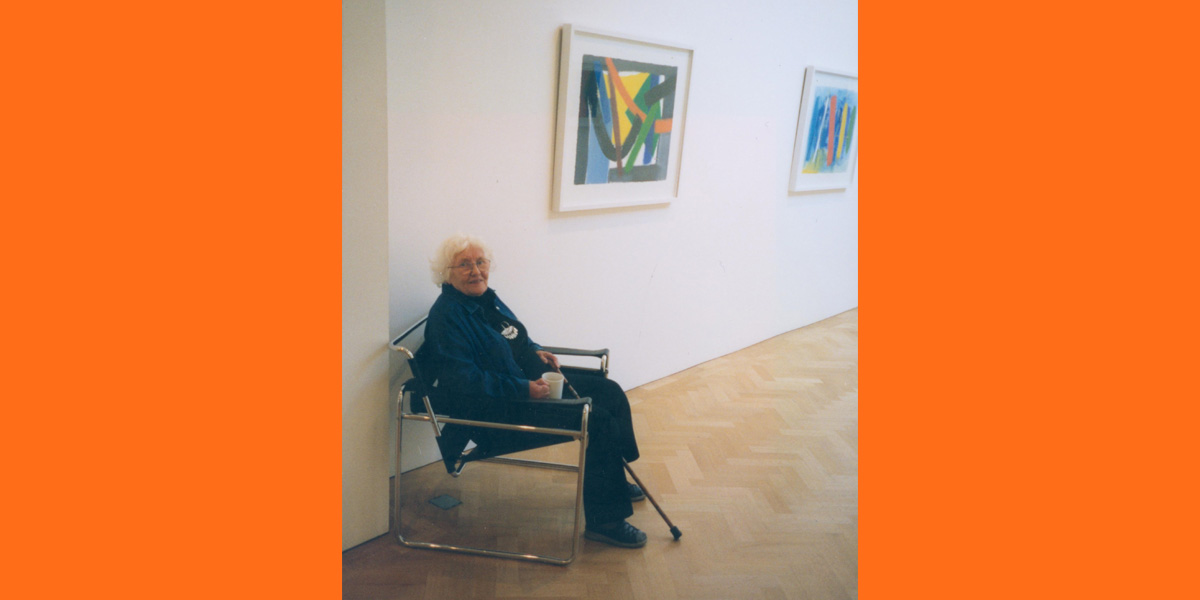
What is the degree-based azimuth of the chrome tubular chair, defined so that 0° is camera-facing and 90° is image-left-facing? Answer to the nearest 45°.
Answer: approximately 270°

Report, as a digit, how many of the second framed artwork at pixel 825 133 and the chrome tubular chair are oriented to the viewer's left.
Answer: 0

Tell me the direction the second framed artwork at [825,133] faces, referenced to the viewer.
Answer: facing the viewer and to the right of the viewer

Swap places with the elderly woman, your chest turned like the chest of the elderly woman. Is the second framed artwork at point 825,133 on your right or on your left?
on your left

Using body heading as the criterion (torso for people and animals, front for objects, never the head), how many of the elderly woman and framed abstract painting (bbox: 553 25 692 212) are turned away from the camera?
0

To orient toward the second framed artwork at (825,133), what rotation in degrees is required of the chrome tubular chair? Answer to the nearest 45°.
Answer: approximately 45° to its left

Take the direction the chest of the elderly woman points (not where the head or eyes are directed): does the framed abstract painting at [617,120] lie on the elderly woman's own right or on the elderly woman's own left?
on the elderly woman's own left

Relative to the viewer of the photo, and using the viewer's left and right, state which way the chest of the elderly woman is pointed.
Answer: facing to the right of the viewer

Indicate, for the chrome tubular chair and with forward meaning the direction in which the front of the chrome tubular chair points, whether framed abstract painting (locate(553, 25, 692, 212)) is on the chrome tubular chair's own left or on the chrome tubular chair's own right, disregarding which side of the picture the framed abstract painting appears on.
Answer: on the chrome tubular chair's own left

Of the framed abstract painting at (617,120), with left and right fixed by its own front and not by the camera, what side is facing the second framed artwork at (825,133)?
left
